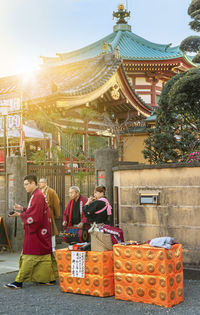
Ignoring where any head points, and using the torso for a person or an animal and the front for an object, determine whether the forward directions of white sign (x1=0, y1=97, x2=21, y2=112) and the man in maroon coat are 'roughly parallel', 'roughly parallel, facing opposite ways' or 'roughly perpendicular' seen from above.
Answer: roughly perpendicular

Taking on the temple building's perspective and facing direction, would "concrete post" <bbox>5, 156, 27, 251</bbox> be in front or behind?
in front

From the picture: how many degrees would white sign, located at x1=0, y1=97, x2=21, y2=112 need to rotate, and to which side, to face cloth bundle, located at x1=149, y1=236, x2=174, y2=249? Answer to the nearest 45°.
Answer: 0° — it already faces it

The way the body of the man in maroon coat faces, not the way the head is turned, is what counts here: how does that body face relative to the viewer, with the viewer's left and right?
facing to the left of the viewer

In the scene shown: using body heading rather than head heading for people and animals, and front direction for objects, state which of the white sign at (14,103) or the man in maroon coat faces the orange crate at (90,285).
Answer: the white sign

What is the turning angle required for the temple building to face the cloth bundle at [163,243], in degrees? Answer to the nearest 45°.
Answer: approximately 45° to its left

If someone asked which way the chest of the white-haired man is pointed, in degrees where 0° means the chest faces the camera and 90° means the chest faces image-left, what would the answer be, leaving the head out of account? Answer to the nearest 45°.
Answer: approximately 45°

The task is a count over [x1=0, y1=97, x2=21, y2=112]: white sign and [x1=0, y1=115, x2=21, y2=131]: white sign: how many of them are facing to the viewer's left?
0

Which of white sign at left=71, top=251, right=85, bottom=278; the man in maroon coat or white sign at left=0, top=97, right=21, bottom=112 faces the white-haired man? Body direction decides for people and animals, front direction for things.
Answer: white sign at left=0, top=97, right=21, bottom=112

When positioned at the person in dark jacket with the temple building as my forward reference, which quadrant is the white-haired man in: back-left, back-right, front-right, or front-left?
front-left

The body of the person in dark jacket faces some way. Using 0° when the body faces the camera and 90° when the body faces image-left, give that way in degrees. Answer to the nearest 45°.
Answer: approximately 90°

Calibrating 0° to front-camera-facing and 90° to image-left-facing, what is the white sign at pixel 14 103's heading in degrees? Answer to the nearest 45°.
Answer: approximately 0°

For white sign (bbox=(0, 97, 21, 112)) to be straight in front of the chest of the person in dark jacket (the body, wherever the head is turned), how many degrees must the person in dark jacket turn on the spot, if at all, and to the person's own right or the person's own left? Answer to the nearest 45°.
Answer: approximately 90° to the person's own right

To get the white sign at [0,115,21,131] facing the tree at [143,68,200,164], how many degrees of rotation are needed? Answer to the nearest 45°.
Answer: approximately 45° to its left

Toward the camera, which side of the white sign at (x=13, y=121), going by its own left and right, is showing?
front

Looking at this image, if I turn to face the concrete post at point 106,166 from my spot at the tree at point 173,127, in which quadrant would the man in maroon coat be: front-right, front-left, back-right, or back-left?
front-left
